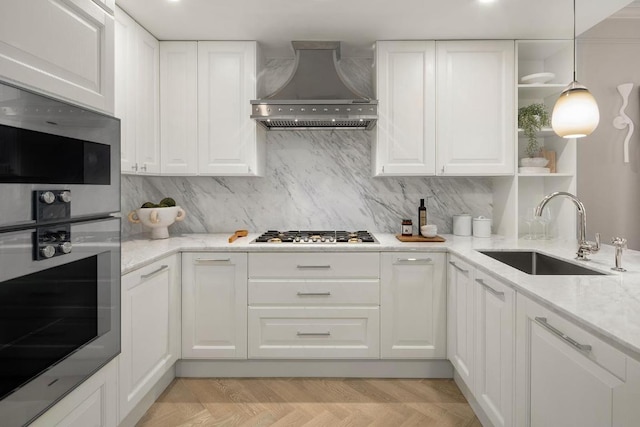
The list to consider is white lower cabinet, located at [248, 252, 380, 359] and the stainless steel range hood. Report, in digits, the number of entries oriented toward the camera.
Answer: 2

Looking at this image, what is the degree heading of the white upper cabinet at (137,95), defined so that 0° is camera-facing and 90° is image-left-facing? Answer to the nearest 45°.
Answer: approximately 315°

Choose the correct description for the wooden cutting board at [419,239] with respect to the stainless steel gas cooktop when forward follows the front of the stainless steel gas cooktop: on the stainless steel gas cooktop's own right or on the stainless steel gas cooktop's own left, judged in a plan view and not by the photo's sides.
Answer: on the stainless steel gas cooktop's own left

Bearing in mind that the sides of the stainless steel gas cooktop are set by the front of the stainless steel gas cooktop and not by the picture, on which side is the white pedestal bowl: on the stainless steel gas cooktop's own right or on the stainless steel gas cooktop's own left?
on the stainless steel gas cooktop's own right

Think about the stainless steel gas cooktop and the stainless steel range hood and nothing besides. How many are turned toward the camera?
2

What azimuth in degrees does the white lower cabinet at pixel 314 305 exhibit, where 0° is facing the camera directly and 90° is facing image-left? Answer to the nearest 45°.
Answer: approximately 0°

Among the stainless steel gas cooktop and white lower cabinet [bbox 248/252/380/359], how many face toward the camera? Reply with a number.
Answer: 2

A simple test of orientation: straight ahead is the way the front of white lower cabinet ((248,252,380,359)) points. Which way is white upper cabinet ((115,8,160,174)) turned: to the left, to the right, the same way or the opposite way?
to the left

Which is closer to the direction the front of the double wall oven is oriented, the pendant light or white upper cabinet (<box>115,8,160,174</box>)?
the pendant light

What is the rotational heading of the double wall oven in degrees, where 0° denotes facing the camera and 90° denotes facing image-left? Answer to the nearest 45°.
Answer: approximately 315°
